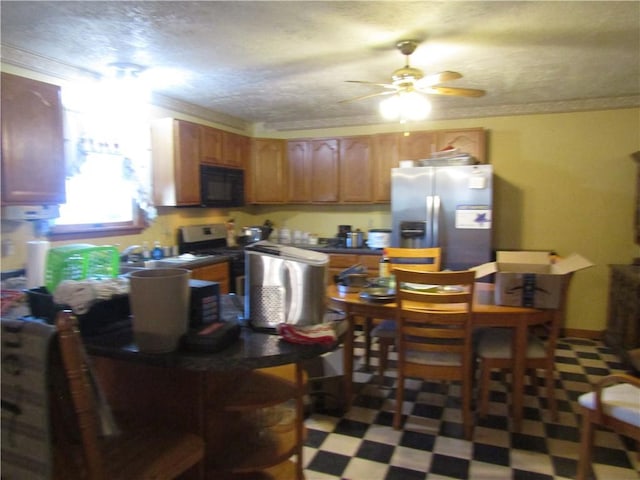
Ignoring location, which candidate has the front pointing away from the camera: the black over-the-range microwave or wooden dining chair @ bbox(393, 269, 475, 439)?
the wooden dining chair

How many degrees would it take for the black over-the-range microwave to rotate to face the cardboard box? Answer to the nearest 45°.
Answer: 0° — it already faces it

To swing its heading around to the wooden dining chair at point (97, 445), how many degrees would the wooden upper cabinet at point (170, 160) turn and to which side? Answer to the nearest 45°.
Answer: approximately 45° to its right

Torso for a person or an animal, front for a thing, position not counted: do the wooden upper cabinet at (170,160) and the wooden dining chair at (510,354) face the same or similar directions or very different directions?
very different directions

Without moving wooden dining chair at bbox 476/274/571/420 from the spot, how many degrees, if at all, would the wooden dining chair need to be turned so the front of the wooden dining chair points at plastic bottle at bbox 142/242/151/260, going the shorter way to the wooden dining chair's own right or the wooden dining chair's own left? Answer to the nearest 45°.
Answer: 0° — it already faces it

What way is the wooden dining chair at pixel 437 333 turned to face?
away from the camera

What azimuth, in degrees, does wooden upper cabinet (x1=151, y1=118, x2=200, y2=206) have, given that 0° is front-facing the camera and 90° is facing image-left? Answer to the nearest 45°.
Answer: approximately 315°

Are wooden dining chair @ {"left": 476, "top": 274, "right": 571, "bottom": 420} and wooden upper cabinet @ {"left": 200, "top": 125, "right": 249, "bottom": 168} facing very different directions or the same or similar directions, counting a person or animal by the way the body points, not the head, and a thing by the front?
very different directions

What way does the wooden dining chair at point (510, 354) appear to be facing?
to the viewer's left
